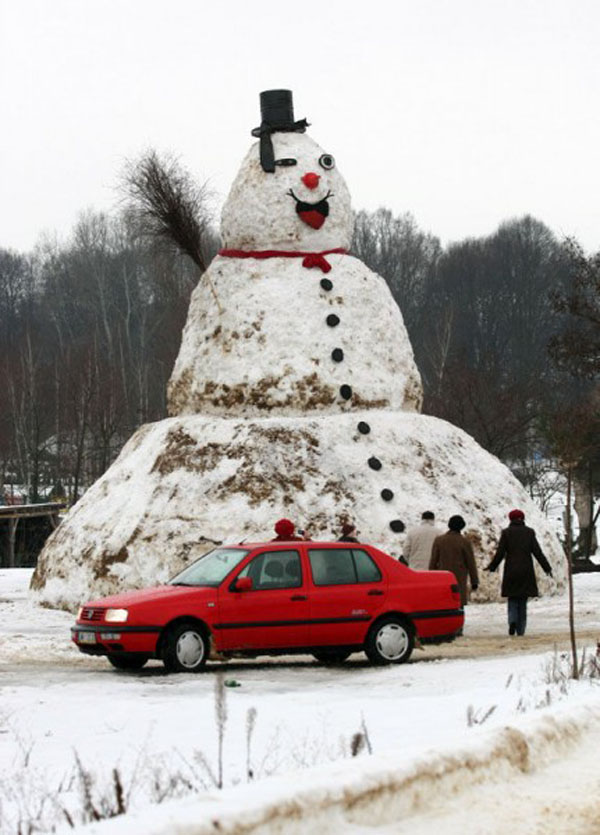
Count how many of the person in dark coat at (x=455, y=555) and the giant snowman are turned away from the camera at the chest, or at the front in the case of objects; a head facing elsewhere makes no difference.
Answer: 1

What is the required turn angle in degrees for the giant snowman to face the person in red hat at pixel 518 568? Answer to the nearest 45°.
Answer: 0° — it already faces them

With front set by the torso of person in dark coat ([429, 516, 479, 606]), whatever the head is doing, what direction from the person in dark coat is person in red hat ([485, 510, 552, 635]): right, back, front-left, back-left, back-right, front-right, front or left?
right

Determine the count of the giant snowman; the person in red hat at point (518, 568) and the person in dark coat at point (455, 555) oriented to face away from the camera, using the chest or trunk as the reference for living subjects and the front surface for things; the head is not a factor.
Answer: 2

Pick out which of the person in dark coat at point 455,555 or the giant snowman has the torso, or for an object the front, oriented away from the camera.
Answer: the person in dark coat

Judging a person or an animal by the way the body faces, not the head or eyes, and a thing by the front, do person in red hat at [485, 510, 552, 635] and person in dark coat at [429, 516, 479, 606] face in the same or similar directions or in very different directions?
same or similar directions

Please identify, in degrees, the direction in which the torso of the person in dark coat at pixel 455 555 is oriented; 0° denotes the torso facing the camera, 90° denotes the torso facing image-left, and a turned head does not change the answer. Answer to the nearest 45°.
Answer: approximately 180°

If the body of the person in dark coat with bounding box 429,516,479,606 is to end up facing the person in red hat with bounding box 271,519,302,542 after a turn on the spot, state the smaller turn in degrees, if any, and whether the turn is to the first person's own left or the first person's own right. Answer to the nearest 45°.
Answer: approximately 135° to the first person's own left

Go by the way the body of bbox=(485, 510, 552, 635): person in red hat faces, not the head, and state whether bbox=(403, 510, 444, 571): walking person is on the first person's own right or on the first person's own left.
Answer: on the first person's own left

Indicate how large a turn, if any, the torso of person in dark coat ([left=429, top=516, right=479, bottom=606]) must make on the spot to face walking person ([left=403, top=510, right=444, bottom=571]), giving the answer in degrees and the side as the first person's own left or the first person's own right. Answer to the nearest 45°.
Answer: approximately 45° to the first person's own left

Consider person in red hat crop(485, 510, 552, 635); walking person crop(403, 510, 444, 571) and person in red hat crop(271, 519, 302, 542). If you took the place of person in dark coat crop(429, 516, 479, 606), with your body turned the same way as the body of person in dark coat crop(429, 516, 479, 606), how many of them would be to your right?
1

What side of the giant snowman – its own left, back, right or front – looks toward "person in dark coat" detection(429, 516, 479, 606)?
front

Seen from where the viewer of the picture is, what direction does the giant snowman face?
facing the viewer and to the right of the viewer

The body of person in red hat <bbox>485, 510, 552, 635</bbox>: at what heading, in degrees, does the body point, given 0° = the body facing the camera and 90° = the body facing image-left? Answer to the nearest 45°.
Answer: approximately 180°

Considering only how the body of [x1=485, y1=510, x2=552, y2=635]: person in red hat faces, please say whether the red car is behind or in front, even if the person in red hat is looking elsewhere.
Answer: behind

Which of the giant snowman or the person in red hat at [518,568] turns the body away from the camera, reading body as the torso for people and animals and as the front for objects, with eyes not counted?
the person in red hat
